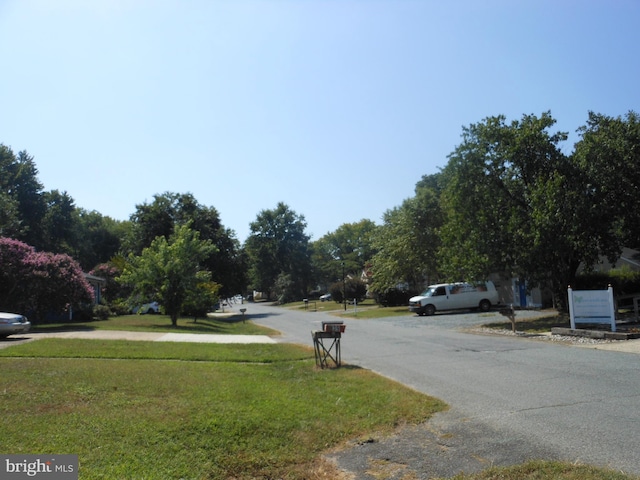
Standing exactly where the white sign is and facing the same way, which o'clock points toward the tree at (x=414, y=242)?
The tree is roughly at 5 o'clock from the white sign.

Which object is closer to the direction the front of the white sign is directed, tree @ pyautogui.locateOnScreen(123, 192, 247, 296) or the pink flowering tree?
the pink flowering tree

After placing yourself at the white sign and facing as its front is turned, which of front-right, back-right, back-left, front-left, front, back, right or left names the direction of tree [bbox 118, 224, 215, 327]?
right

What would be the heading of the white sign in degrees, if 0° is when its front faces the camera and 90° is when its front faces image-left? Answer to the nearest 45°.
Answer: approximately 0°

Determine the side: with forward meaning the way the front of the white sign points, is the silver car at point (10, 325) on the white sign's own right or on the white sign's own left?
on the white sign's own right

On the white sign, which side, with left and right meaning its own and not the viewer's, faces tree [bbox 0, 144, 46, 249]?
right

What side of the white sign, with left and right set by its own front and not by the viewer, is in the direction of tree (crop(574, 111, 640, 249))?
back

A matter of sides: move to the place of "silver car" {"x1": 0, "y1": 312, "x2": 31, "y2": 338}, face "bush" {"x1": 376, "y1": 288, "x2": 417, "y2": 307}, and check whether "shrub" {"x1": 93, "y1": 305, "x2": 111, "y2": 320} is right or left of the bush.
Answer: left

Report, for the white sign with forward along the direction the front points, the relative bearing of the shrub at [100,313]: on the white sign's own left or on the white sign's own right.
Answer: on the white sign's own right

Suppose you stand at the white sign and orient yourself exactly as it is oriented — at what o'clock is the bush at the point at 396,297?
The bush is roughly at 5 o'clock from the white sign.

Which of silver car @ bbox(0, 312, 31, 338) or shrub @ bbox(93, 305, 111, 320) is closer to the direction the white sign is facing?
the silver car
